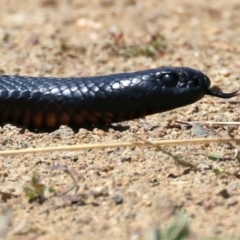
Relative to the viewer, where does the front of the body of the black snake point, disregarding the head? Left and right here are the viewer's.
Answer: facing to the right of the viewer

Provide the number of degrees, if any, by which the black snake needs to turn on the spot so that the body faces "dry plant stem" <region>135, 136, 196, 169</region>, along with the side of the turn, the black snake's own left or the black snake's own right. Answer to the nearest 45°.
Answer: approximately 45° to the black snake's own right
